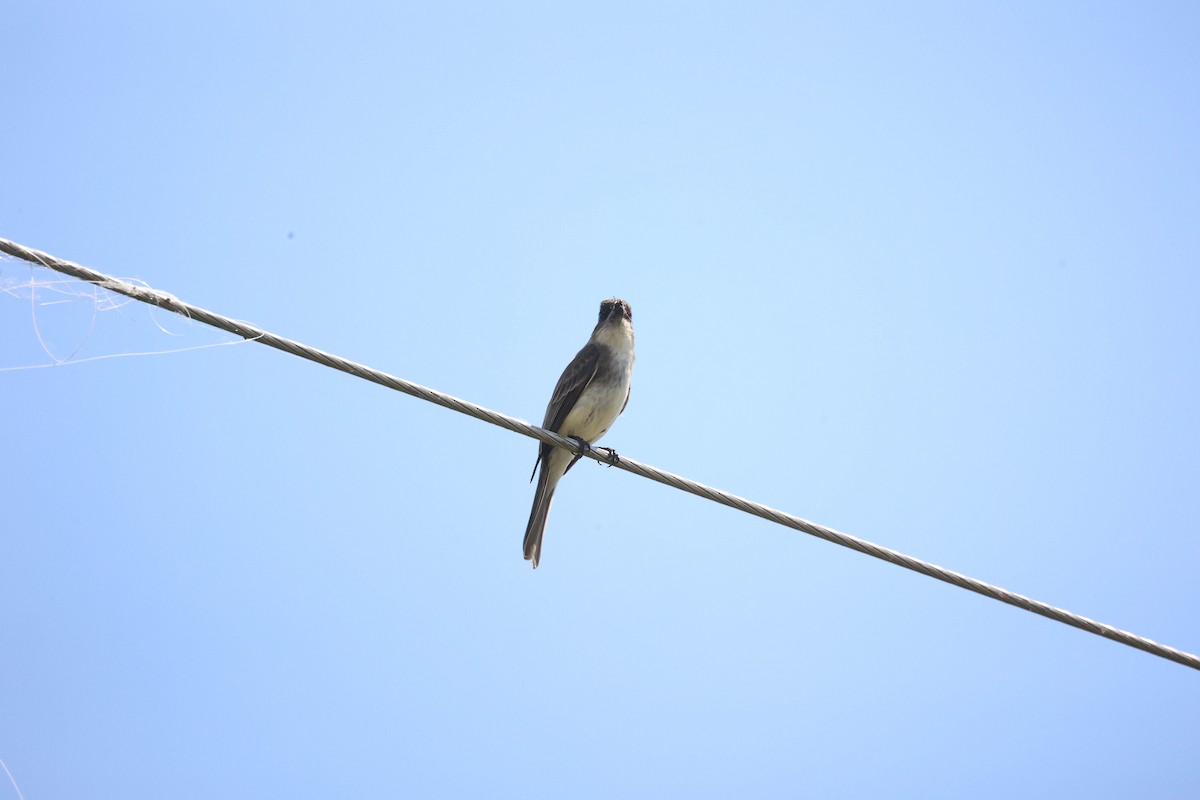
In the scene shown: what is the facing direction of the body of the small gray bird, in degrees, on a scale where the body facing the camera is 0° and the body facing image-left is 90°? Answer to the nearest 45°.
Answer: approximately 315°
